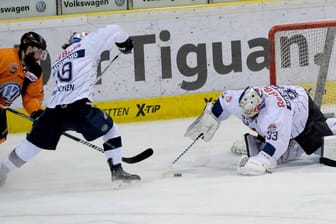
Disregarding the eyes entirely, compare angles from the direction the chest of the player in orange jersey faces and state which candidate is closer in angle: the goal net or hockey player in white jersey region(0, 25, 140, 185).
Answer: the hockey player in white jersey

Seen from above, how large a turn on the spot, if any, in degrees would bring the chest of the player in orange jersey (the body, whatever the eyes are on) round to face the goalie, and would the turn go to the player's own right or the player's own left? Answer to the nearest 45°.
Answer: approximately 45° to the player's own left

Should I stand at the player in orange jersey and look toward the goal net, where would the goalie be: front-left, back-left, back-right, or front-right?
front-right

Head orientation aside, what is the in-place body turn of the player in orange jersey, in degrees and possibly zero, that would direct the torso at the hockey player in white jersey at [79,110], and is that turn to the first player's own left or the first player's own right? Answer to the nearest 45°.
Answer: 0° — they already face them

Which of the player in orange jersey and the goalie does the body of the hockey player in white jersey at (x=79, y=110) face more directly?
the goalie

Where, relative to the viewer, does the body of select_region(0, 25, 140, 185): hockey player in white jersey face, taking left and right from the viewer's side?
facing away from the viewer and to the right of the viewer

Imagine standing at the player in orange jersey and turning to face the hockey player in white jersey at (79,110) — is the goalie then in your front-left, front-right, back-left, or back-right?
front-left

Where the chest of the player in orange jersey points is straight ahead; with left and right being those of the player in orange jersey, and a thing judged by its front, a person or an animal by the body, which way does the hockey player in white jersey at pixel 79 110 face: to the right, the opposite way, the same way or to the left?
to the left

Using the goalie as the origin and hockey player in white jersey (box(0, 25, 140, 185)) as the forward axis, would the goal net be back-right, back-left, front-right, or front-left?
back-right

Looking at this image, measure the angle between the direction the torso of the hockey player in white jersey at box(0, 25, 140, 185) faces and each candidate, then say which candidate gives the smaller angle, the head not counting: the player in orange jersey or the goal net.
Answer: the goal net

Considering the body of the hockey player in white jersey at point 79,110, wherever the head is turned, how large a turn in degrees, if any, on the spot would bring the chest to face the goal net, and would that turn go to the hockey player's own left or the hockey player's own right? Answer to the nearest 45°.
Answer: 0° — they already face it

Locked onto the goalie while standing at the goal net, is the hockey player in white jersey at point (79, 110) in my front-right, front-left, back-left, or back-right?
front-right

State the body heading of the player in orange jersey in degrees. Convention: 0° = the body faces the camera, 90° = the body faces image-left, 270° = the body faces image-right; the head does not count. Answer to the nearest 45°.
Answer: approximately 315°

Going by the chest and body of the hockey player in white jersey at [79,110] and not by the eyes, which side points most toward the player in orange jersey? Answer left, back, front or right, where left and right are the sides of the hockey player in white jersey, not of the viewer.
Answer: left

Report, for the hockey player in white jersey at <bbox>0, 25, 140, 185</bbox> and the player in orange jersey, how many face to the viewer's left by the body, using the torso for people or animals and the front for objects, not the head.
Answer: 0

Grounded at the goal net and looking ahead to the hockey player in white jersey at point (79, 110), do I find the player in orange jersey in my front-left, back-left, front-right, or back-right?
front-right
